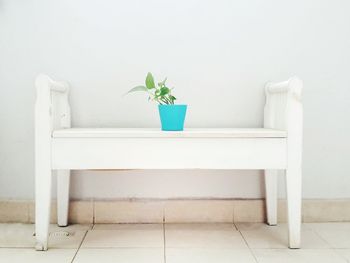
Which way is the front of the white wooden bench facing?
toward the camera
